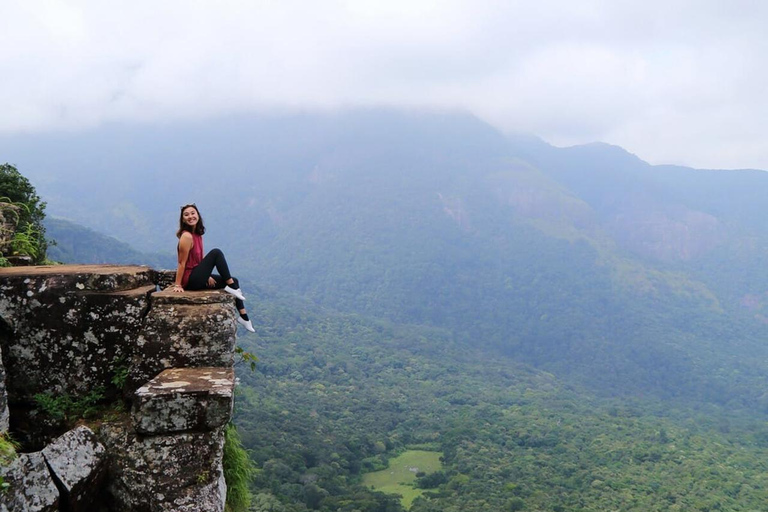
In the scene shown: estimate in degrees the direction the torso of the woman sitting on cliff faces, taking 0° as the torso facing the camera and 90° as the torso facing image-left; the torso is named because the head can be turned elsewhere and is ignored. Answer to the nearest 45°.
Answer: approximately 270°
